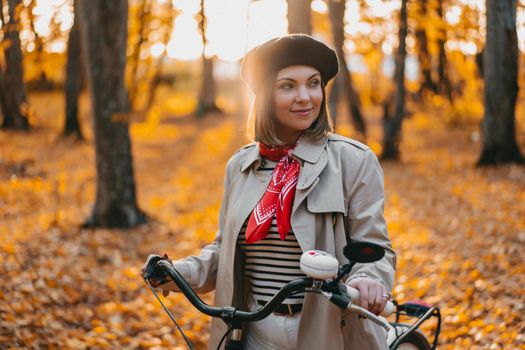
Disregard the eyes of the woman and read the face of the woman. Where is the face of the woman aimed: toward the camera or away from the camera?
toward the camera

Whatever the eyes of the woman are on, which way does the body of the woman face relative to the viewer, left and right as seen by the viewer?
facing the viewer and to the left of the viewer
